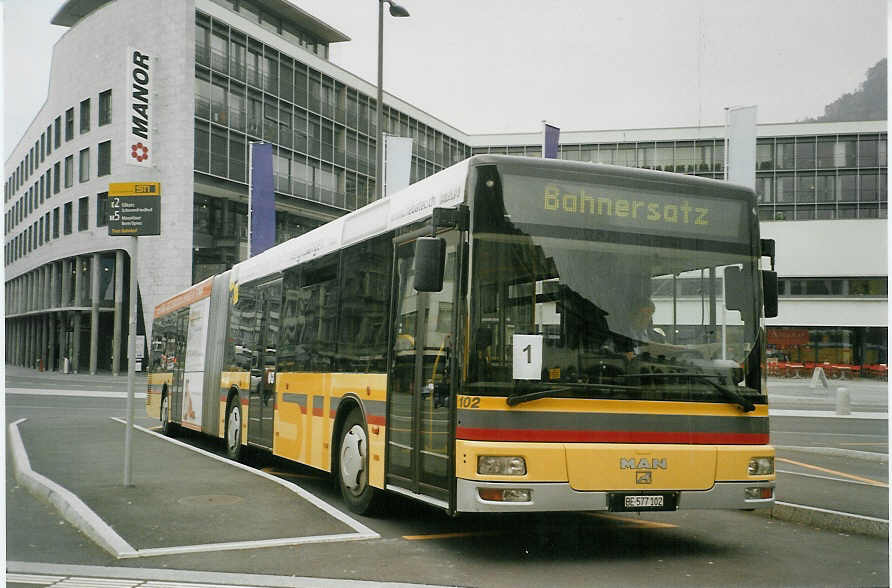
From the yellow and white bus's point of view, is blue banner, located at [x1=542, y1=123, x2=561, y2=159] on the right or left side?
on its left

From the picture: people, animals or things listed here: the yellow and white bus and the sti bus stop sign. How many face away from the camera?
0

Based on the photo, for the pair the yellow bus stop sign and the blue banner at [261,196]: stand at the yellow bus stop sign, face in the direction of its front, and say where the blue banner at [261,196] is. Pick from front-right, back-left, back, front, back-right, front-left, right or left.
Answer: back

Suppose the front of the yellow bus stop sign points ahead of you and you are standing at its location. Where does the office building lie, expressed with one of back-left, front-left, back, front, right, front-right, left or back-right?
back

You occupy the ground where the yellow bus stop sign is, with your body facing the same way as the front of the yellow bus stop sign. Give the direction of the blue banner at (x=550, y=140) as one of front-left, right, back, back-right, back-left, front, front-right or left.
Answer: back-left

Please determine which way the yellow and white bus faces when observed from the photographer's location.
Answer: facing the viewer and to the right of the viewer

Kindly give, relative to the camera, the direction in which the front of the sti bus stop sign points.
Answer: facing the viewer

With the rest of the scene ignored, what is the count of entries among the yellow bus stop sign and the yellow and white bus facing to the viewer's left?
0

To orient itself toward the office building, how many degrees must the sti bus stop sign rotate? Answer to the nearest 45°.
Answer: approximately 180°

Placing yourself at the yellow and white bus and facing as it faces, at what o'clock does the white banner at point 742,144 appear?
The white banner is roughly at 8 o'clock from the yellow and white bus.
